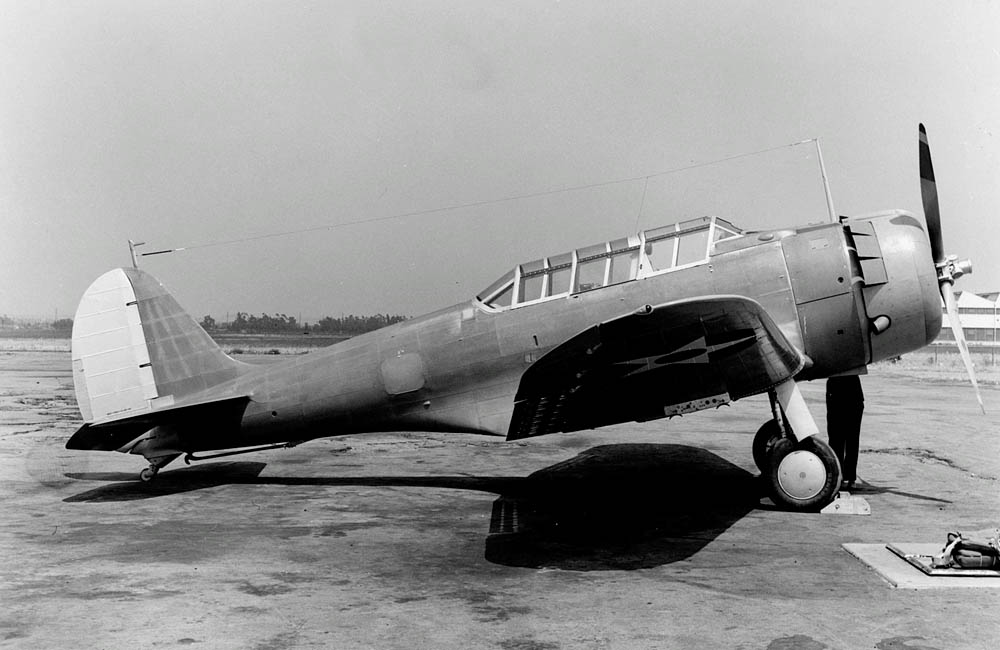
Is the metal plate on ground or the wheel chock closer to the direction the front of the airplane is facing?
the wheel chock

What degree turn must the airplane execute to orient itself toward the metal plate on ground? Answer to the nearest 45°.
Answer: approximately 45° to its right

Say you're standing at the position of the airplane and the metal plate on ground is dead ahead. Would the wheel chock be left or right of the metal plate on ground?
left

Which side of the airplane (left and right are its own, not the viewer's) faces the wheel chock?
front

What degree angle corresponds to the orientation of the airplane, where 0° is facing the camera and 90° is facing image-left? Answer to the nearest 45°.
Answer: approximately 270°
